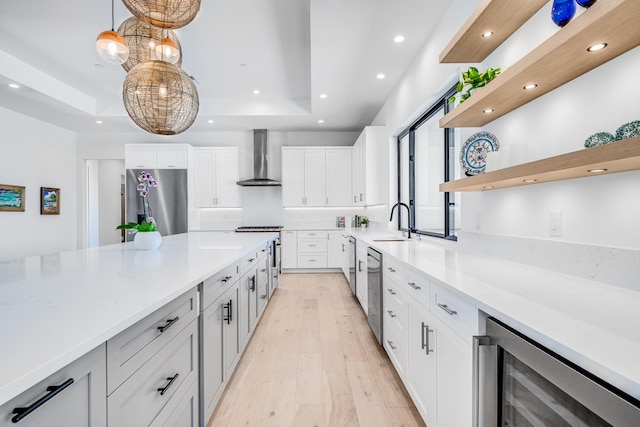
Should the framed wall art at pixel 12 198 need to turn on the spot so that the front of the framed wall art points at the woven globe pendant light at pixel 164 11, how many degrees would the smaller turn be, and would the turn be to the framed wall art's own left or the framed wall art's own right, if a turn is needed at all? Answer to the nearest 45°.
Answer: approximately 45° to the framed wall art's own right

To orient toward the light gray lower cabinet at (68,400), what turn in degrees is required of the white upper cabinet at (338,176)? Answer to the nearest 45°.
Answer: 0° — it already faces it

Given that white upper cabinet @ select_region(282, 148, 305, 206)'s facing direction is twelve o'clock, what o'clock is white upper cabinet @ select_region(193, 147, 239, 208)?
white upper cabinet @ select_region(193, 147, 239, 208) is roughly at 3 o'clock from white upper cabinet @ select_region(282, 148, 305, 206).

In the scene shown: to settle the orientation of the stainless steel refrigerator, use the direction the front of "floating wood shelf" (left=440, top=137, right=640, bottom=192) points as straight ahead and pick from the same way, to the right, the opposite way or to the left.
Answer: to the left

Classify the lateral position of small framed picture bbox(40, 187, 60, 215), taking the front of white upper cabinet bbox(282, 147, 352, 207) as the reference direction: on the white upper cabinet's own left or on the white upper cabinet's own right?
on the white upper cabinet's own right

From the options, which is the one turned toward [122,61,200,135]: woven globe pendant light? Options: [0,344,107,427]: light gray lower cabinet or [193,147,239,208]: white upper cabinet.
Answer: the white upper cabinet

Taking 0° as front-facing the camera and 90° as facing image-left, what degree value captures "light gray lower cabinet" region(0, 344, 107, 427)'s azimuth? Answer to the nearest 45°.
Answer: approximately 315°

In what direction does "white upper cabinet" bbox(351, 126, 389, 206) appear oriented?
to the viewer's left

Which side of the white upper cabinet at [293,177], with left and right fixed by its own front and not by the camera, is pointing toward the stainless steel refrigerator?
right

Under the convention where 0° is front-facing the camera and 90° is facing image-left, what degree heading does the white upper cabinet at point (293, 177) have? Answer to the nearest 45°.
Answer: approximately 0°
